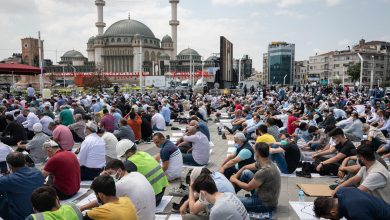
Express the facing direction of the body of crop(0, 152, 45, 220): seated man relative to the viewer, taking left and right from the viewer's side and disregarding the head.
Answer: facing away from the viewer and to the left of the viewer

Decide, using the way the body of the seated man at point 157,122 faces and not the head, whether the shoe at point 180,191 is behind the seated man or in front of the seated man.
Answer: behind

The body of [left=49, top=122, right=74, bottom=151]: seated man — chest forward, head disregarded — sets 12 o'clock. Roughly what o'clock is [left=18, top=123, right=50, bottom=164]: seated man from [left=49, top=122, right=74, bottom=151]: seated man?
[left=18, top=123, right=50, bottom=164]: seated man is roughly at 10 o'clock from [left=49, top=122, right=74, bottom=151]: seated man.

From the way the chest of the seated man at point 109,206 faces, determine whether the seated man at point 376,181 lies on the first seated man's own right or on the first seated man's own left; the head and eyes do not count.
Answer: on the first seated man's own right
